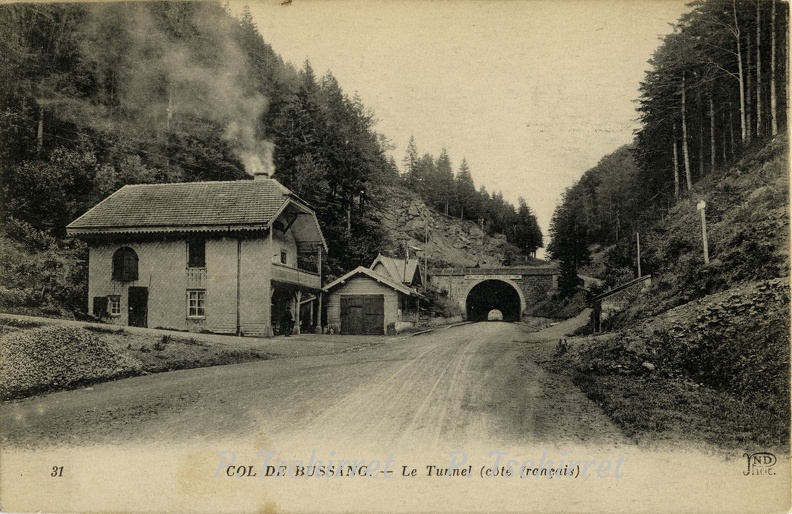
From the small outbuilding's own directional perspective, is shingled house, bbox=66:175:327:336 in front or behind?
in front

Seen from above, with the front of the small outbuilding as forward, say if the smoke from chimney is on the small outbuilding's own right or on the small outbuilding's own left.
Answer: on the small outbuilding's own right

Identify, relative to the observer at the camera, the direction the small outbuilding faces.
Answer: facing the viewer
